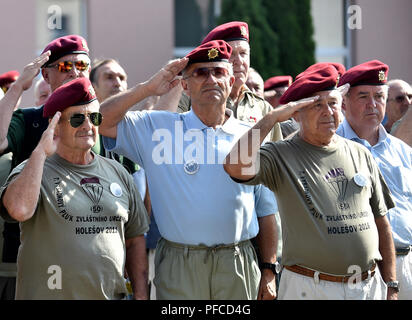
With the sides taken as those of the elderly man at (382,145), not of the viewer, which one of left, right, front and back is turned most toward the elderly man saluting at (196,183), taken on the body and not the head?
right

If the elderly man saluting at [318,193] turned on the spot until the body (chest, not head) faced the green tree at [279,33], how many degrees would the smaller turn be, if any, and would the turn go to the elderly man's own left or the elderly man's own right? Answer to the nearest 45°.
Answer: approximately 135° to the elderly man's own left

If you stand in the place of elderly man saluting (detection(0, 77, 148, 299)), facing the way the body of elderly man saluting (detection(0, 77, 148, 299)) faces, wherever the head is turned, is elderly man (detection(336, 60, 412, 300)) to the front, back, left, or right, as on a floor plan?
left

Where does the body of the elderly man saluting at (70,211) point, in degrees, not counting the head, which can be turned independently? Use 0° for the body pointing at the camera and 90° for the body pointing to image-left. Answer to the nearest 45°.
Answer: approximately 315°

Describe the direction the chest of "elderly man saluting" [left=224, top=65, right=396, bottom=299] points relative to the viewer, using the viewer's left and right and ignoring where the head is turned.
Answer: facing the viewer and to the right of the viewer

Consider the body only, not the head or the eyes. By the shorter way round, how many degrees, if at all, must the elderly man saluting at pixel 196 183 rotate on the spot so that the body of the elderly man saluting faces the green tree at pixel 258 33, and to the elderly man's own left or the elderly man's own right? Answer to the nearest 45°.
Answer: approximately 180°

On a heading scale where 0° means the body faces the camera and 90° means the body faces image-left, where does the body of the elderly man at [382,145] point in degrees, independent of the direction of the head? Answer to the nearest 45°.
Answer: approximately 315°

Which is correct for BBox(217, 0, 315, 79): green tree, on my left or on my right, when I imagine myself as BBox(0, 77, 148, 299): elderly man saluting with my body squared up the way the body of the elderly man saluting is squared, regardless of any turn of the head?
on my left

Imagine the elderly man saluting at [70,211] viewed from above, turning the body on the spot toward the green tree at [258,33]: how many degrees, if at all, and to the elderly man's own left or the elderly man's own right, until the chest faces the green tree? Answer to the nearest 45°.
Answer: approximately 135° to the elderly man's own left

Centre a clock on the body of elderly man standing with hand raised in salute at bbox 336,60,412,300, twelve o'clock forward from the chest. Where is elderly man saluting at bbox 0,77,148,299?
elderly man saluting at bbox 0,77,148,299 is roughly at 3 o'clock from elderly man standing with hand raised in salute at bbox 336,60,412,300.
